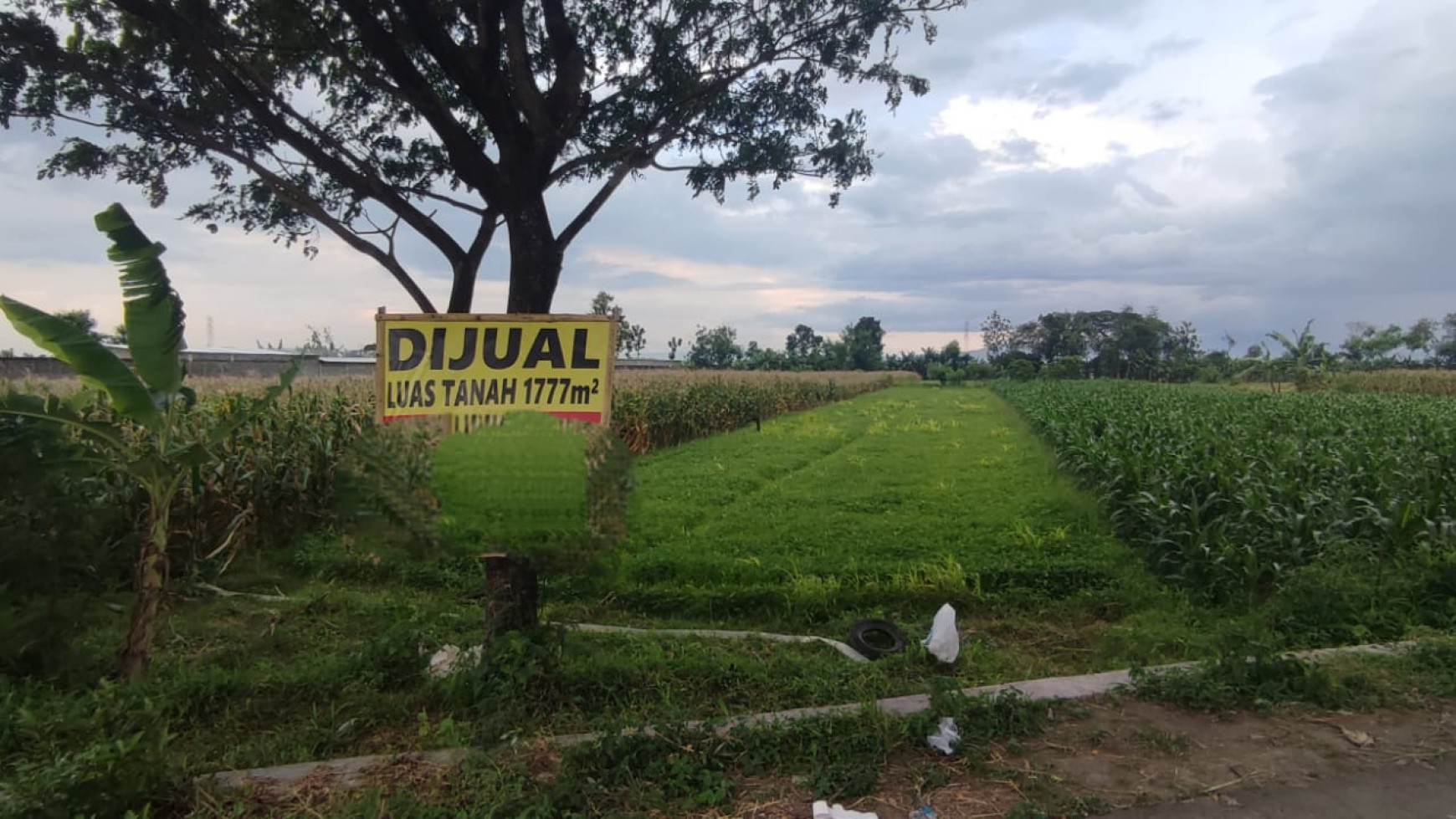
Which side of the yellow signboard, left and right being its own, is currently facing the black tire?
left

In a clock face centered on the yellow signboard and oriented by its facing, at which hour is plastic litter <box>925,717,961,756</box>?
The plastic litter is roughly at 10 o'clock from the yellow signboard.

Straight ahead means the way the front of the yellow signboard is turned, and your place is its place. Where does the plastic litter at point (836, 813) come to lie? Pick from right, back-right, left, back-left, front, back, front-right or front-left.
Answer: front-left

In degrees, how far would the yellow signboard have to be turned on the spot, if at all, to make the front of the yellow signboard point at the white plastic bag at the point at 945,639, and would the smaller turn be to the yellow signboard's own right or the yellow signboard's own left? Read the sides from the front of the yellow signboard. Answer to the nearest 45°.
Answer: approximately 90° to the yellow signboard's own left

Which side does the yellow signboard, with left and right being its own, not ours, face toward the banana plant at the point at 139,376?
right

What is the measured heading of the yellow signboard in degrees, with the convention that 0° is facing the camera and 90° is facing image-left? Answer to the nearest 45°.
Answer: approximately 0°
